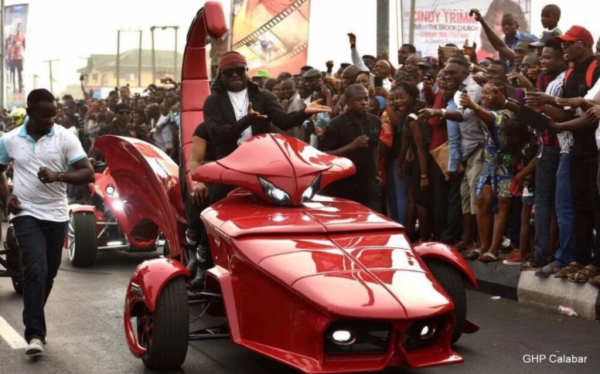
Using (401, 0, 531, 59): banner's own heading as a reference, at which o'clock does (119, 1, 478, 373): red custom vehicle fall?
The red custom vehicle is roughly at 12 o'clock from the banner.

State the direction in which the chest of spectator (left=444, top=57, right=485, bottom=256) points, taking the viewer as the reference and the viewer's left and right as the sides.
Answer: facing to the left of the viewer

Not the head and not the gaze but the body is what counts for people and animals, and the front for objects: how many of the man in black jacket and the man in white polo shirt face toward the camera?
2

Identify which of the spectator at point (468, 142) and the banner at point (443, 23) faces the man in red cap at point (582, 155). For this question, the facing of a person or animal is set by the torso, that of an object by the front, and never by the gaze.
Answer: the banner

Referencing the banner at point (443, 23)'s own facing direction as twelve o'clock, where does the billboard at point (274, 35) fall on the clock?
The billboard is roughly at 2 o'clock from the banner.

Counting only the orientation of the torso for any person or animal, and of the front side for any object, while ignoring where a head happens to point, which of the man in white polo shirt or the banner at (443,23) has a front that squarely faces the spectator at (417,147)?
the banner

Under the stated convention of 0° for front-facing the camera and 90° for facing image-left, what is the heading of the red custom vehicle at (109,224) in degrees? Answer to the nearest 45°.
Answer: approximately 315°

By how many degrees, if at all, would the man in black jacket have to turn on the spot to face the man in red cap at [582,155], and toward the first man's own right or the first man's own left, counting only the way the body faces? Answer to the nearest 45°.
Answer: approximately 90° to the first man's own left

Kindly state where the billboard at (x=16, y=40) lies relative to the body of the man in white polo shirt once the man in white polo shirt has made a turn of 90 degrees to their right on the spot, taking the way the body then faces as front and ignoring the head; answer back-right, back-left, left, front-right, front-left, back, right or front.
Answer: right

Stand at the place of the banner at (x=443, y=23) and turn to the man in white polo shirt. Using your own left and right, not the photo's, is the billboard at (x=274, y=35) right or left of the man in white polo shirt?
right

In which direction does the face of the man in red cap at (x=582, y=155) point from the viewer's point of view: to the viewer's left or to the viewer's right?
to the viewer's left
